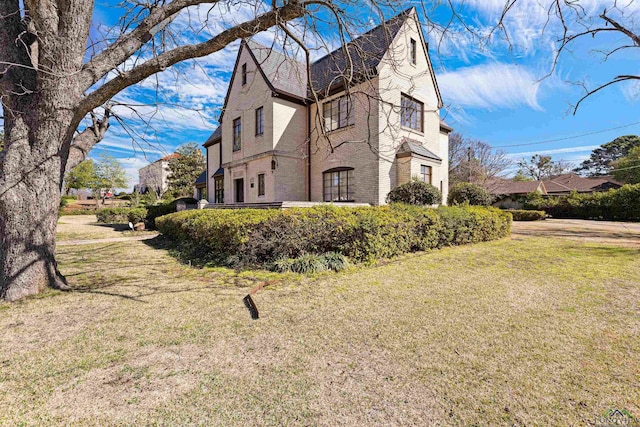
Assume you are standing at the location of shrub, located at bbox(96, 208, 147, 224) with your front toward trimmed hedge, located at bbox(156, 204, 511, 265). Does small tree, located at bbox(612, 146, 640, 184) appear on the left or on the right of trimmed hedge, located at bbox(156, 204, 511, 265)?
left

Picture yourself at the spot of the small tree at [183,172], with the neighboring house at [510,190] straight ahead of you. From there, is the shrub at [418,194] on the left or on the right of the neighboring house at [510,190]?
right

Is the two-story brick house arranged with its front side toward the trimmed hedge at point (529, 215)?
no

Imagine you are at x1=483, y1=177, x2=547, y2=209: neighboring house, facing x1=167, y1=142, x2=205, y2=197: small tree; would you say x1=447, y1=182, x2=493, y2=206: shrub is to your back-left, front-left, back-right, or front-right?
front-left

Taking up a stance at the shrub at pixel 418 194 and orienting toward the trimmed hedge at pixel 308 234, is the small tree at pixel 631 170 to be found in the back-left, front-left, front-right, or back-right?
back-left

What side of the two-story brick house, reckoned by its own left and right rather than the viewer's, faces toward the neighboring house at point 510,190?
back

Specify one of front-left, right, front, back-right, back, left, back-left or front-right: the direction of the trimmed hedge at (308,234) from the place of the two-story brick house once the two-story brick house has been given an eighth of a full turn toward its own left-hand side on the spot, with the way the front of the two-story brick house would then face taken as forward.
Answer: front

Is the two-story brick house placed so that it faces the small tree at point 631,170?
no

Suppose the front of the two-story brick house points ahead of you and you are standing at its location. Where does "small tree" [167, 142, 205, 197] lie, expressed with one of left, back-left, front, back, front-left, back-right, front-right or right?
right

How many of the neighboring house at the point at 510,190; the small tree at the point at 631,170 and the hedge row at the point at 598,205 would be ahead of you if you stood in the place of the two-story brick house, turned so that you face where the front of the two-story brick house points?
0

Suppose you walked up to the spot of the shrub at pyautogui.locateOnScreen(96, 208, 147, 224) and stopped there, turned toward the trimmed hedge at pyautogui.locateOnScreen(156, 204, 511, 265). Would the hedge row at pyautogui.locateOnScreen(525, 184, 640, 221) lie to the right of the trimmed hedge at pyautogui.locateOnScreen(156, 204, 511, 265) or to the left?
left
